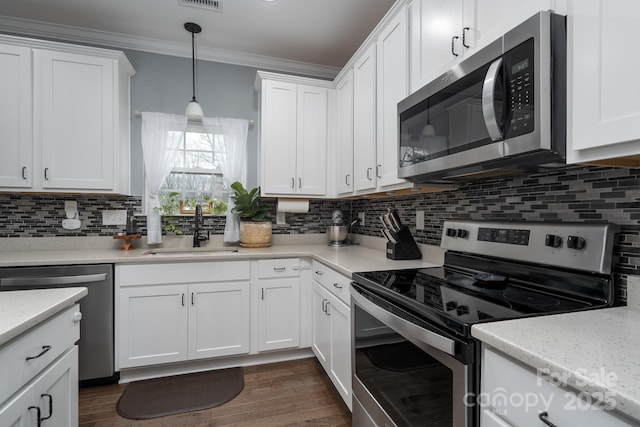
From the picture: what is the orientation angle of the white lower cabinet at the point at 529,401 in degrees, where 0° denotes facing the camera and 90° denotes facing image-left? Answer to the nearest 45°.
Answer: approximately 45°

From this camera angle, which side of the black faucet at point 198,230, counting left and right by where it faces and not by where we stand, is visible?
front

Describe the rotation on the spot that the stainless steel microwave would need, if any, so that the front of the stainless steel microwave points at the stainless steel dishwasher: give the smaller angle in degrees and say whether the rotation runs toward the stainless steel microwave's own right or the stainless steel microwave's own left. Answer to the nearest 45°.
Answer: approximately 45° to the stainless steel microwave's own right

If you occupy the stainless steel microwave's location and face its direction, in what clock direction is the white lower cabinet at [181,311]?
The white lower cabinet is roughly at 2 o'clock from the stainless steel microwave.

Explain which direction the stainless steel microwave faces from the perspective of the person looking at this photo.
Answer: facing the viewer and to the left of the viewer

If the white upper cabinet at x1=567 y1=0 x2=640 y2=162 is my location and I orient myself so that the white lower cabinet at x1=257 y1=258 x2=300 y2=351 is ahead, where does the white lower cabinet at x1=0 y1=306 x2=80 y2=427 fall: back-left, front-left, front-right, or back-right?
front-left

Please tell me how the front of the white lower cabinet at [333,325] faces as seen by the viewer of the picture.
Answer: facing to the left of the viewer

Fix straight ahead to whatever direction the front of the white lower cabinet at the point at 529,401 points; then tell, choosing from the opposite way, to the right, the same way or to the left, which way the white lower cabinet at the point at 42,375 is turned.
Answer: the opposite way

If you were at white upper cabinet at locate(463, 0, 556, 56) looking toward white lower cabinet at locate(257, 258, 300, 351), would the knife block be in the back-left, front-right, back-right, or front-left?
front-right

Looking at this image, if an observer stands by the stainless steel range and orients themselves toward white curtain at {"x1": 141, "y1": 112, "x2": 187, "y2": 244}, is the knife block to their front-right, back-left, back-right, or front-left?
front-right

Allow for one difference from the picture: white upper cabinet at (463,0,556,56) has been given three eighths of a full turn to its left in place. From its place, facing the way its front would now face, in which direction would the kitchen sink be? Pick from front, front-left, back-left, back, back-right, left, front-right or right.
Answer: back
